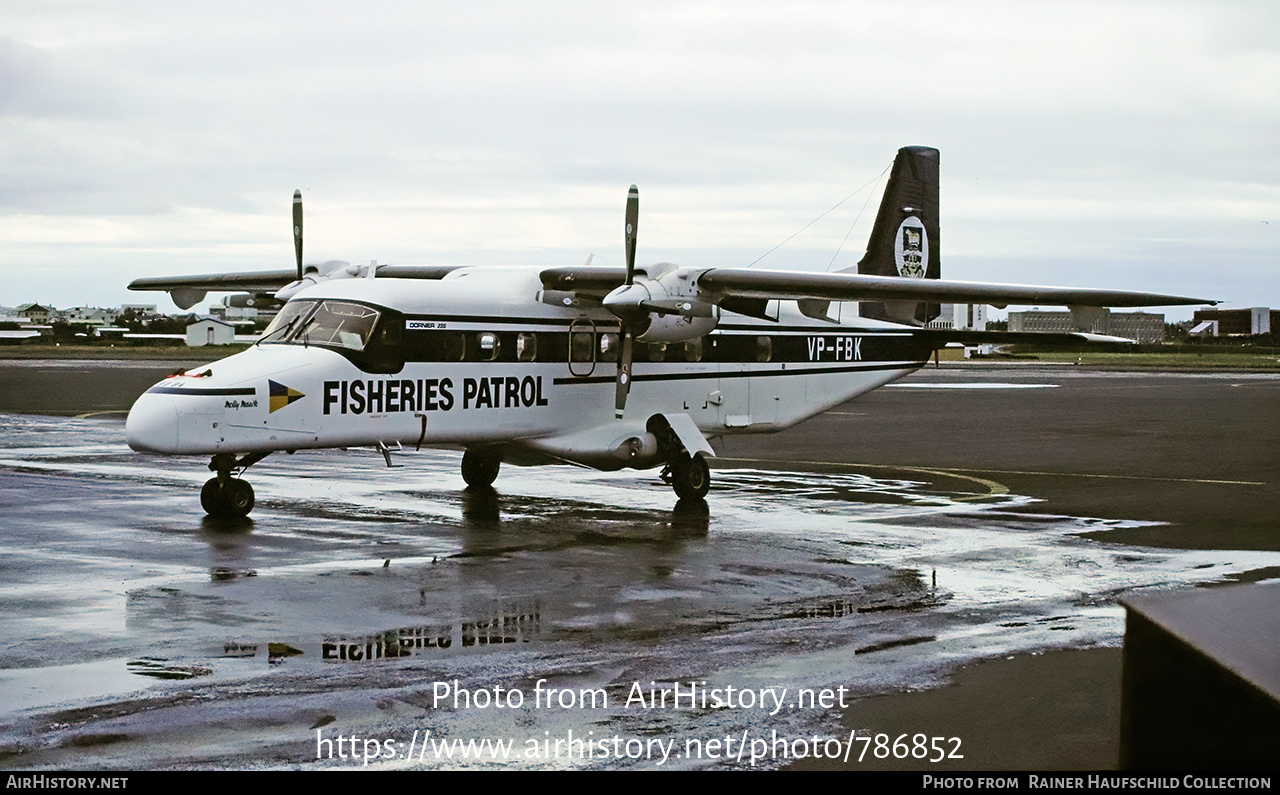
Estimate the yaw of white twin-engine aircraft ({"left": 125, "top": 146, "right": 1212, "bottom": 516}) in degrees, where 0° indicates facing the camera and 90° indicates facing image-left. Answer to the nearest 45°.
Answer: approximately 45°
